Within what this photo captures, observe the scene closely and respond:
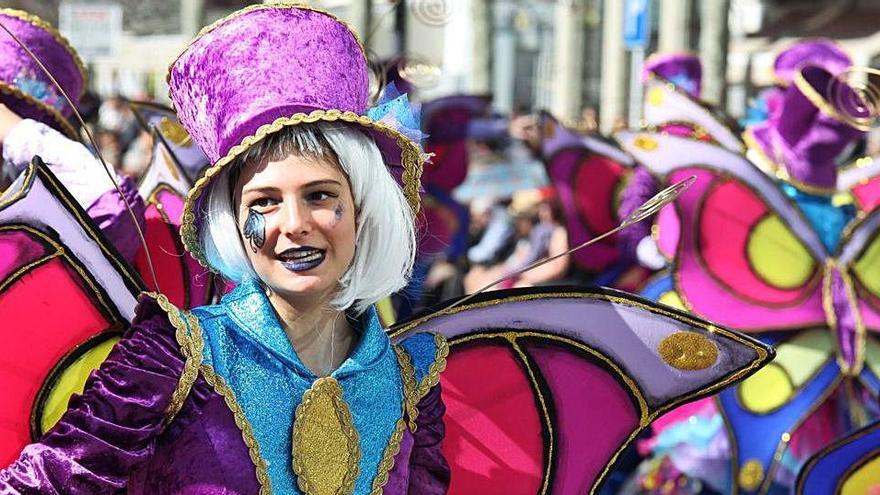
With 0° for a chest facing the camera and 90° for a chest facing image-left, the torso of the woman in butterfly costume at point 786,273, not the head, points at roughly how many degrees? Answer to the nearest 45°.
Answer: approximately 180°

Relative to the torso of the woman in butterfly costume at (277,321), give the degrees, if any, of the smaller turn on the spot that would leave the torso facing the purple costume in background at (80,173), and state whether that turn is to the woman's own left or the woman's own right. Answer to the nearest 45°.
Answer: approximately 135° to the woman's own right

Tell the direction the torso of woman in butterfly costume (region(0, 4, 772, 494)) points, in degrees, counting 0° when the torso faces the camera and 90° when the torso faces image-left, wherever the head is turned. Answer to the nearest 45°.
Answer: approximately 0°

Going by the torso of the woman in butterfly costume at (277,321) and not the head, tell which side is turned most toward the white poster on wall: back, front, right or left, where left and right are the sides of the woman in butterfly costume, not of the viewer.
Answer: back

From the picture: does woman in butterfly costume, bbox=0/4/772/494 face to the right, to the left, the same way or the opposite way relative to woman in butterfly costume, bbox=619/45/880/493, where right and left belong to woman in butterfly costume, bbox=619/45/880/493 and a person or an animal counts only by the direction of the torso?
the opposite way
